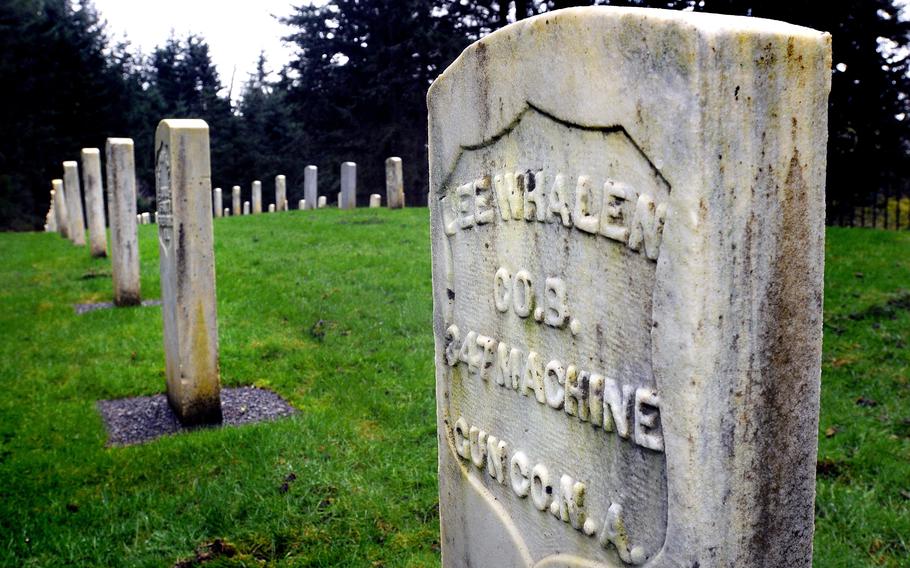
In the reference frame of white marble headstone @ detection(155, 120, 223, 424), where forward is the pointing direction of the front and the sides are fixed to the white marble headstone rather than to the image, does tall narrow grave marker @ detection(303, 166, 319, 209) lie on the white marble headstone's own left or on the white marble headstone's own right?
on the white marble headstone's own right

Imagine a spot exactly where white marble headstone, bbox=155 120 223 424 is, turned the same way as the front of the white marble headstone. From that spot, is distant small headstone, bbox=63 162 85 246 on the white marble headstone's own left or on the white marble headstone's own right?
on the white marble headstone's own right

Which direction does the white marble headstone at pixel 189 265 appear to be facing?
to the viewer's left

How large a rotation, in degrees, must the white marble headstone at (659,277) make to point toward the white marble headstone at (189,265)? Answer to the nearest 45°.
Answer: approximately 90° to its right

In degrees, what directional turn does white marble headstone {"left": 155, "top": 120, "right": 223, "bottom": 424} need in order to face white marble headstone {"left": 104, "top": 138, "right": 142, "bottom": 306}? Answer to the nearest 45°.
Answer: approximately 90° to its right

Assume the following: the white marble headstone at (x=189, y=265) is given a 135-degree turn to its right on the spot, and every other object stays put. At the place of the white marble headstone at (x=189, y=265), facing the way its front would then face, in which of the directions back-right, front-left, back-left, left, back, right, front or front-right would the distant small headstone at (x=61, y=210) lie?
front-left

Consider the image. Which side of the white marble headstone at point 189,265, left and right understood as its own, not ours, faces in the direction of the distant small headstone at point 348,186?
right

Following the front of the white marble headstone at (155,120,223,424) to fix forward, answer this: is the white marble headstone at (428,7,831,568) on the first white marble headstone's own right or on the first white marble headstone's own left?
on the first white marble headstone's own left

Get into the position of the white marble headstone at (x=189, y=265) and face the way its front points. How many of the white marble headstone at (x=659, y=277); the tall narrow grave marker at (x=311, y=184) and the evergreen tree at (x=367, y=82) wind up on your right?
2
